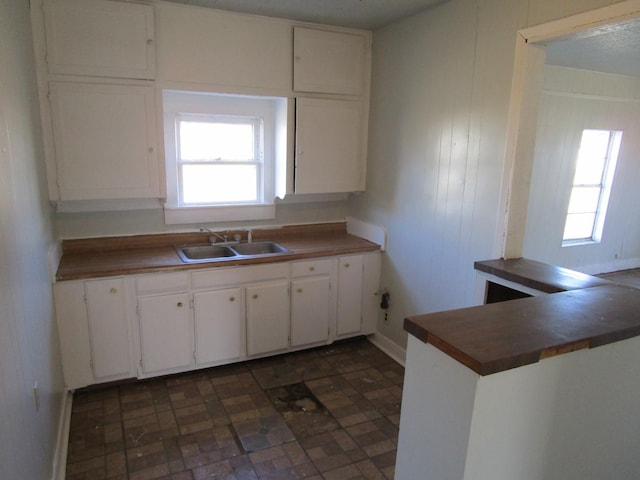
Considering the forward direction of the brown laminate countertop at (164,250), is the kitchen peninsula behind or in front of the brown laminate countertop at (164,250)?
in front

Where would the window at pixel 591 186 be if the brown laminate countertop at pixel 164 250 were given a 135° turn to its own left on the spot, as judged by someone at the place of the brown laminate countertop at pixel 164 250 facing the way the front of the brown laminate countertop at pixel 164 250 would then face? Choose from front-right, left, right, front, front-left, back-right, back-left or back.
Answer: front-right

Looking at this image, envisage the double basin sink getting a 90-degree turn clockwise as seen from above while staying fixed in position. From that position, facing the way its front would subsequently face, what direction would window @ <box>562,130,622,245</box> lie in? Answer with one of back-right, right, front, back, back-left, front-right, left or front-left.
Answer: back

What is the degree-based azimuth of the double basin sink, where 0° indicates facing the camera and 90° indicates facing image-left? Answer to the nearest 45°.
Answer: approximately 0°

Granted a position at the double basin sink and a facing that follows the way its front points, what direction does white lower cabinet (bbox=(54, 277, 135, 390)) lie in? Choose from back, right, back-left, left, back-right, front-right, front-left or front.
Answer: front-right

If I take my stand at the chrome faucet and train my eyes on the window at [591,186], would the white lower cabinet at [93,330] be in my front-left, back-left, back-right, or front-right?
back-right
